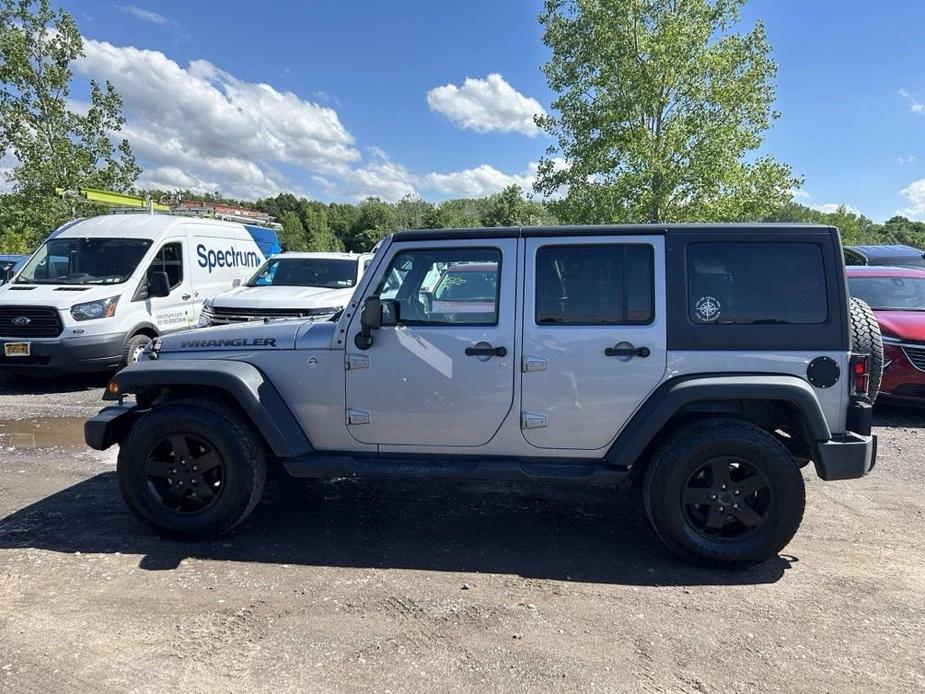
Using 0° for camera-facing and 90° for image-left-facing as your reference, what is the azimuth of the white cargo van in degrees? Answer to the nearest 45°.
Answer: approximately 45°

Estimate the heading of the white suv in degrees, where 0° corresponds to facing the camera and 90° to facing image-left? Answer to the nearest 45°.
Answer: approximately 45°

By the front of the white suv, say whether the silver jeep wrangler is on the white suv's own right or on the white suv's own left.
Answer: on the white suv's own left

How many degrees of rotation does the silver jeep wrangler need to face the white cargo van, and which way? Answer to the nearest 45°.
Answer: approximately 45° to its right

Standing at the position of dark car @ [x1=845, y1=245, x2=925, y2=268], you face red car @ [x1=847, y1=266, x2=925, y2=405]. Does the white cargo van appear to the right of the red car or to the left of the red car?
right

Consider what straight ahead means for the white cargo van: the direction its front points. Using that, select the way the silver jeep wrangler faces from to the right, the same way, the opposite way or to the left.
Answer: to the right

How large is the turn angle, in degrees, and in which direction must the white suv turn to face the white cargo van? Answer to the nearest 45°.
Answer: approximately 45° to its right

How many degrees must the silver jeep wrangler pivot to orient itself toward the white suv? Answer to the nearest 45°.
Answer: approximately 45° to its right

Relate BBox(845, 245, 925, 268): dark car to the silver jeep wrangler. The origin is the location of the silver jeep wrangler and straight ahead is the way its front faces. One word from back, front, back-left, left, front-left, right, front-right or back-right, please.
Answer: back-right

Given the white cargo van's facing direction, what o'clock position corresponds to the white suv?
The white suv is roughly at 8 o'clock from the white cargo van.

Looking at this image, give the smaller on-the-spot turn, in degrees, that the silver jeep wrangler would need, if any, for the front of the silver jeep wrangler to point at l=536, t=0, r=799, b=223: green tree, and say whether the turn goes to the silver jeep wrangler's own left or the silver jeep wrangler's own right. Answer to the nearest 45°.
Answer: approximately 90° to the silver jeep wrangler's own right

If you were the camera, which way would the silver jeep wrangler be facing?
facing to the left of the viewer

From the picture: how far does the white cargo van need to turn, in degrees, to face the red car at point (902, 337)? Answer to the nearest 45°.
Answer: approximately 90° to its left
